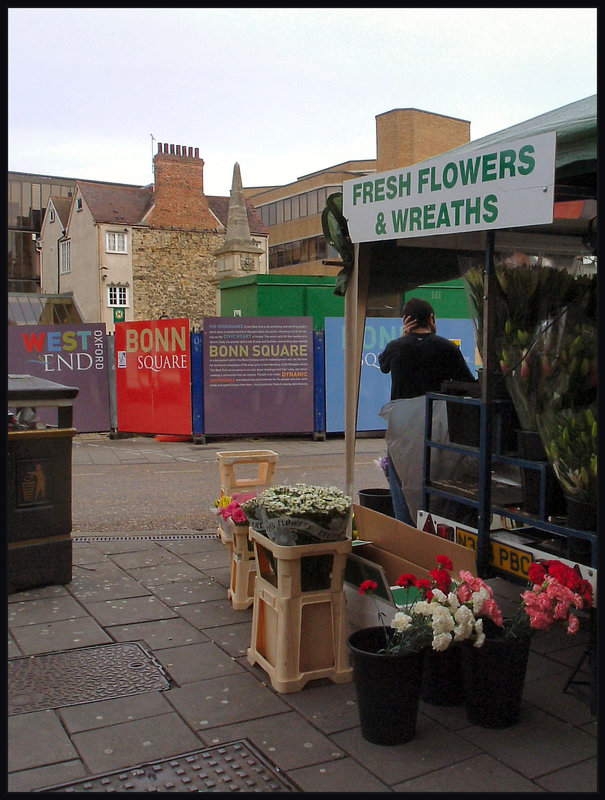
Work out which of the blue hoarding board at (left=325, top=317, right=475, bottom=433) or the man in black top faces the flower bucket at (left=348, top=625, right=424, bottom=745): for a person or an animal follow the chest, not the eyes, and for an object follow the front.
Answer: the blue hoarding board

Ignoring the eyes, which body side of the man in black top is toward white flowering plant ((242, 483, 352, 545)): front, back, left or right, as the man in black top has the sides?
back

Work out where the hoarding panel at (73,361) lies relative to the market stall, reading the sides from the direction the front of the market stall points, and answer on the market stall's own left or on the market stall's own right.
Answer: on the market stall's own right

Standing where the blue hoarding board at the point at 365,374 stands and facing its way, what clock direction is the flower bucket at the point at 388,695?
The flower bucket is roughly at 12 o'clock from the blue hoarding board.

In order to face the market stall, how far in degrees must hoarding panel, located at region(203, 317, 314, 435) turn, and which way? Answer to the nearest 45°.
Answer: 0° — it already faces it

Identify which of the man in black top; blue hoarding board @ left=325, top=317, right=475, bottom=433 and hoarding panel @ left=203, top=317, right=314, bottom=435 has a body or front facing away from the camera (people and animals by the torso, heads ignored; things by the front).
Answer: the man in black top

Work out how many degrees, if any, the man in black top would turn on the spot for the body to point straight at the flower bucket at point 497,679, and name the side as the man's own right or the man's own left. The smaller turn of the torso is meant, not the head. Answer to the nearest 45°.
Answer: approximately 180°

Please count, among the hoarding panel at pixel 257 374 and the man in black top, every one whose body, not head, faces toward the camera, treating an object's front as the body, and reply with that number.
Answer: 1

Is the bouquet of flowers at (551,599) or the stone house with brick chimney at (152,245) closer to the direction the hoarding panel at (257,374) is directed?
the bouquet of flowers

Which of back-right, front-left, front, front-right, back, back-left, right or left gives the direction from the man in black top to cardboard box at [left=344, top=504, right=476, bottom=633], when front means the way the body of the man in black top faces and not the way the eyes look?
back

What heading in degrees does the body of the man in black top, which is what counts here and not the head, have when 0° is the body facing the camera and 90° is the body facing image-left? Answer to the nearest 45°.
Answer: approximately 180°

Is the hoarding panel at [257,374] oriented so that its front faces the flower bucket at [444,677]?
yes

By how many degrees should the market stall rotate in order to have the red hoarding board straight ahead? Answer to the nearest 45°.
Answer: approximately 90° to its right

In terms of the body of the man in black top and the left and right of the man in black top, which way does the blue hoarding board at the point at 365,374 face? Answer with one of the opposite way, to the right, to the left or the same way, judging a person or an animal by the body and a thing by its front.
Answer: the opposite way
